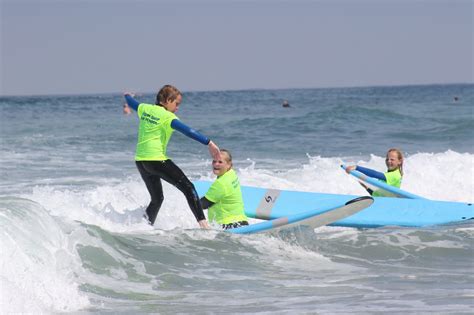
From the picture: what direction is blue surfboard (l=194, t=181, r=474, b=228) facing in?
to the viewer's left

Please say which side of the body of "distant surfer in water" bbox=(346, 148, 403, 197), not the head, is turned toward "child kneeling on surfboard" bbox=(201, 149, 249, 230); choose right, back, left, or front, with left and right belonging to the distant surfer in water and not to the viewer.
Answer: front

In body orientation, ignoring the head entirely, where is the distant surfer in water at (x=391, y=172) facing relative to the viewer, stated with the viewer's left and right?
facing the viewer and to the left of the viewer
